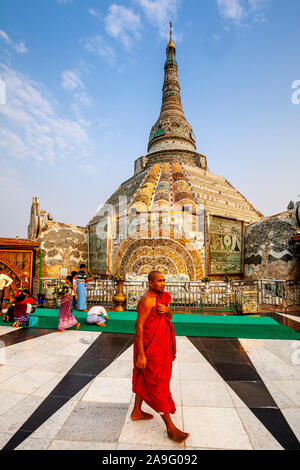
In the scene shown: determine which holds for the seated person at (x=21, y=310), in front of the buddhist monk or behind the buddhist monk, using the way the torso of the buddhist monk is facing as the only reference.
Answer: behind

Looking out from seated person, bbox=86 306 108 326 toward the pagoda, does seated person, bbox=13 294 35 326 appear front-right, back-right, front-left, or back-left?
back-left
